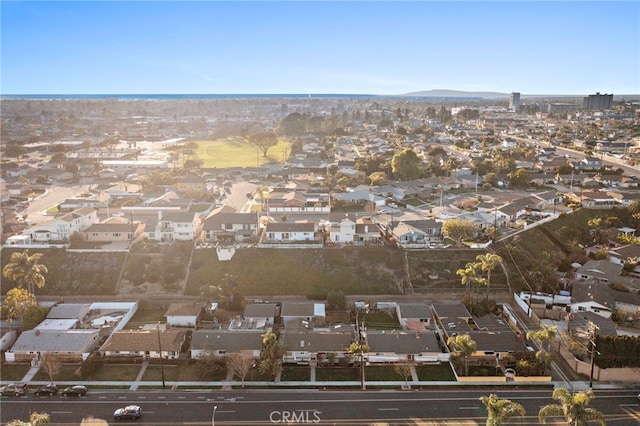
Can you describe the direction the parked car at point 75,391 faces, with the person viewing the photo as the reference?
facing to the left of the viewer

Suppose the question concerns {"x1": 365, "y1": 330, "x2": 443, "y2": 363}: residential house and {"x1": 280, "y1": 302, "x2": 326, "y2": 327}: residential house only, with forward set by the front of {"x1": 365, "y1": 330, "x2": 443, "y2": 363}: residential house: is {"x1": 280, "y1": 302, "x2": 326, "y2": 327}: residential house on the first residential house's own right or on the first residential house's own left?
on the first residential house's own right

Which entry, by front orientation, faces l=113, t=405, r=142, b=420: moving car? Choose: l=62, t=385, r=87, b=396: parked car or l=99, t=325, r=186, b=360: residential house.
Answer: the residential house

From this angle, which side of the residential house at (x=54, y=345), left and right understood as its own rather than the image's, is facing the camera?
front

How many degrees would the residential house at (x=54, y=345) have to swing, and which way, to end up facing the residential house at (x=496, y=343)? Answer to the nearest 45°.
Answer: approximately 45° to its left

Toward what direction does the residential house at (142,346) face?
toward the camera

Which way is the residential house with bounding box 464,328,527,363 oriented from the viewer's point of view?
toward the camera

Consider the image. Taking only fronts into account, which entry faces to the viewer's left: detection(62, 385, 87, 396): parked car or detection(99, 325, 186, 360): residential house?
the parked car

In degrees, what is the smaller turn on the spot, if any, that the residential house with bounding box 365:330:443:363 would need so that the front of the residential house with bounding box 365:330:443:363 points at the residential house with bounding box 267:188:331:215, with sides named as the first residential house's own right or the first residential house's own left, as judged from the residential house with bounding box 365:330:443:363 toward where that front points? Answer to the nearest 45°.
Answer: approximately 135° to the first residential house's own right

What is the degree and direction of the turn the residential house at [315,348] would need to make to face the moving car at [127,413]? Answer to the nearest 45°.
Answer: approximately 45° to its right

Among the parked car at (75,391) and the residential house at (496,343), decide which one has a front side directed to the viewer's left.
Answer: the parked car

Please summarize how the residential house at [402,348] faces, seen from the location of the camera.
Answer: facing the viewer

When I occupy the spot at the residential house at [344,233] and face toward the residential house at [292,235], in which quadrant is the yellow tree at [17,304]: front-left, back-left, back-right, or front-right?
front-left

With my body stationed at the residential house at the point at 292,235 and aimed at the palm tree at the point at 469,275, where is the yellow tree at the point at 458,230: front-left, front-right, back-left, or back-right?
front-left

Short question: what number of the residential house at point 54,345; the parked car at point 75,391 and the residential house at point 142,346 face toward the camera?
2
